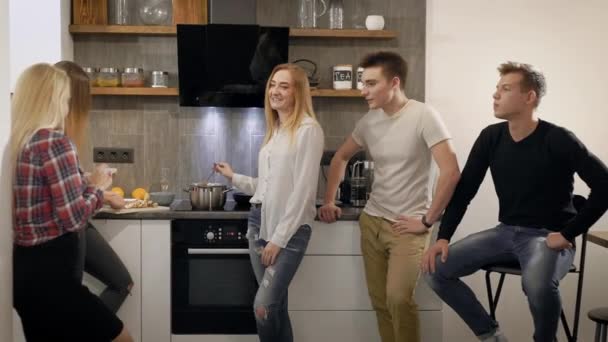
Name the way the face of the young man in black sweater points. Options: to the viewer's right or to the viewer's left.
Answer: to the viewer's left

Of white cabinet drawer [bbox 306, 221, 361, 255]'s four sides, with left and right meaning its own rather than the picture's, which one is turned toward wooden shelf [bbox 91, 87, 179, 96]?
right

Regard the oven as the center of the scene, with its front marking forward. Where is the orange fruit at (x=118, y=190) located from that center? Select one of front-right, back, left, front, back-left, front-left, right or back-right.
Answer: back-right

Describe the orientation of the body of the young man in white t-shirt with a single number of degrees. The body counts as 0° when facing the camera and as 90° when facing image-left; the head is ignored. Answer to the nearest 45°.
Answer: approximately 45°

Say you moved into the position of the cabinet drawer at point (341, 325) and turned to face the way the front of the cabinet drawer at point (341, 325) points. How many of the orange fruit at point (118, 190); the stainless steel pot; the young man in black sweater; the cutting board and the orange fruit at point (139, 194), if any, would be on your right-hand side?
4

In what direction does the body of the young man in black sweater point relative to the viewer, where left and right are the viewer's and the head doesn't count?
facing the viewer and to the left of the viewer

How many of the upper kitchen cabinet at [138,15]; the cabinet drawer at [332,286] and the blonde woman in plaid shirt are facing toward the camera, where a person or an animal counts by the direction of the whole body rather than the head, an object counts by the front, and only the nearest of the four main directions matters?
2

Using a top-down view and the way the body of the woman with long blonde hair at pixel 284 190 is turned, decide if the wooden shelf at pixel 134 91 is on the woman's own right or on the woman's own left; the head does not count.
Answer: on the woman's own right

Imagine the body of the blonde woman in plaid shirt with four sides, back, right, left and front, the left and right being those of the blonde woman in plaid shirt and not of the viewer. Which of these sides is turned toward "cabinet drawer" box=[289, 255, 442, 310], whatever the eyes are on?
front

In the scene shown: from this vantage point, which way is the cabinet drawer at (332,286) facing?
toward the camera

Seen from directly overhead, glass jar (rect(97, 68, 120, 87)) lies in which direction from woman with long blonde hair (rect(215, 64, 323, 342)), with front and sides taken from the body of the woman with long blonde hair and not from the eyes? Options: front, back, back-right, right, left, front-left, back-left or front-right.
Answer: right

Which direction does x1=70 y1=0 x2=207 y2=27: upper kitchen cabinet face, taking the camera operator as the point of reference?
facing the viewer

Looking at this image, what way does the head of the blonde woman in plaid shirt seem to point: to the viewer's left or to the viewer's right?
to the viewer's right

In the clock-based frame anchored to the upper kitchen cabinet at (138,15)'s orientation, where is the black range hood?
The black range hood is roughly at 10 o'clock from the upper kitchen cabinet.
